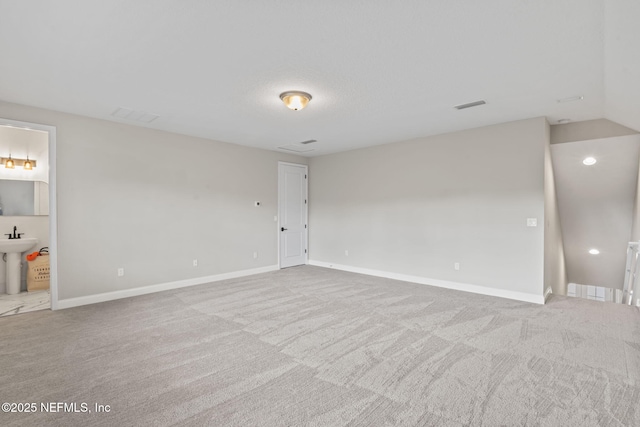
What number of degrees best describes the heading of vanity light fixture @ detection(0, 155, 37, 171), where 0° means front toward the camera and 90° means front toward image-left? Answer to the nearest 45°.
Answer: approximately 0°

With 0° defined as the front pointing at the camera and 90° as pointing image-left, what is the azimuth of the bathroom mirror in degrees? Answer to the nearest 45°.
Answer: approximately 0°

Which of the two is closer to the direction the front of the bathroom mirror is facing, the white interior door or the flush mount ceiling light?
the flush mount ceiling light

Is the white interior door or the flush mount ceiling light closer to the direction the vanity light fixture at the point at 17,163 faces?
the flush mount ceiling light

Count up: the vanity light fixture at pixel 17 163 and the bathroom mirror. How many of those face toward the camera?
2

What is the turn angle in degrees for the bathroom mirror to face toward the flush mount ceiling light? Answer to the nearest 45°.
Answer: approximately 45° to its left
